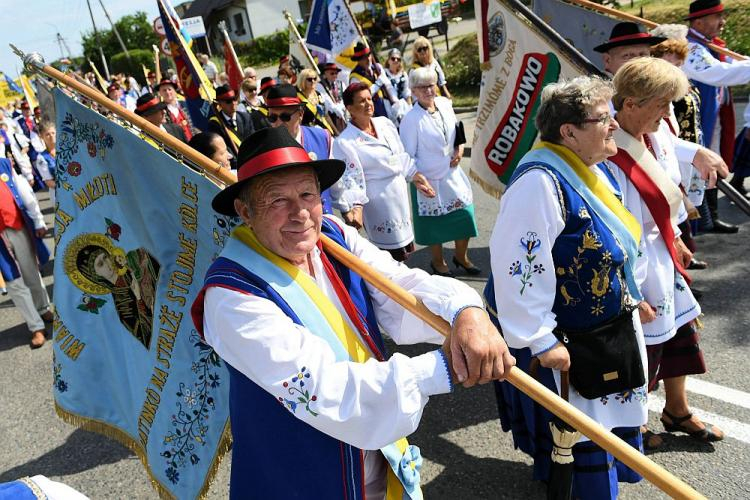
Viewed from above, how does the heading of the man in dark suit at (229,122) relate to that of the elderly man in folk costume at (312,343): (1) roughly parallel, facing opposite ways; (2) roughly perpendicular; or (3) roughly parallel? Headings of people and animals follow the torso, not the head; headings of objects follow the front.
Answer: roughly parallel

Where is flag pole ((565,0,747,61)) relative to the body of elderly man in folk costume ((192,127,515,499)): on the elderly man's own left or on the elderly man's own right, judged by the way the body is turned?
on the elderly man's own left

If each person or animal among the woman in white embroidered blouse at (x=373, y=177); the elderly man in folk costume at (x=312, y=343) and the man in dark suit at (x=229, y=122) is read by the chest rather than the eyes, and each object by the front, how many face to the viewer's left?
0

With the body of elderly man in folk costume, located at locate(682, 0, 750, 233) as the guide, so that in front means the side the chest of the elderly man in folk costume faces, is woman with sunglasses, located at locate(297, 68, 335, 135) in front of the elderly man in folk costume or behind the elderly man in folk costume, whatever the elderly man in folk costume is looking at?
behind

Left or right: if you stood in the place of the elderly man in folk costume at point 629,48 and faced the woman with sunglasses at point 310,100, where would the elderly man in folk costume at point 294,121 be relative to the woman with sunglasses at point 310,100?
left

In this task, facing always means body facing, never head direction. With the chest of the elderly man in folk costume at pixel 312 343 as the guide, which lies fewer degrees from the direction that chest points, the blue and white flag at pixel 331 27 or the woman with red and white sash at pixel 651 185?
the woman with red and white sash

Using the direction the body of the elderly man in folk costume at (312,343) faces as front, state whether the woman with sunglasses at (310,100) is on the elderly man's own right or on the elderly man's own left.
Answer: on the elderly man's own left

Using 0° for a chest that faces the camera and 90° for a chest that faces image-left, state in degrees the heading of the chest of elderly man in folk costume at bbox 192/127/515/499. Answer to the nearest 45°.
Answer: approximately 315°

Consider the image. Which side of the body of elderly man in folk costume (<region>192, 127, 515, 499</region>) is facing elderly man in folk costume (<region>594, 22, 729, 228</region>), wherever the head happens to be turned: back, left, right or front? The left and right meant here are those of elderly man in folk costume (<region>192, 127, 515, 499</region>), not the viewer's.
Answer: left

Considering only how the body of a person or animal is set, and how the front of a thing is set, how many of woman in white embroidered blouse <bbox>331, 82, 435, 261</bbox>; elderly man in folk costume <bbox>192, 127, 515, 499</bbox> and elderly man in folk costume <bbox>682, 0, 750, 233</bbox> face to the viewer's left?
0

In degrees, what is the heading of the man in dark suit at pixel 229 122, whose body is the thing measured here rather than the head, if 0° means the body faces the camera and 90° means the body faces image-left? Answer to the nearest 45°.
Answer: approximately 315°

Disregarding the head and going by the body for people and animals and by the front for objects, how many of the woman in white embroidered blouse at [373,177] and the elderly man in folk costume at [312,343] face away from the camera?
0

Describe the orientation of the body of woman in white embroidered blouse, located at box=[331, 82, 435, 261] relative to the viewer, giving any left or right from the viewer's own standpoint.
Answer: facing the viewer and to the right of the viewer
